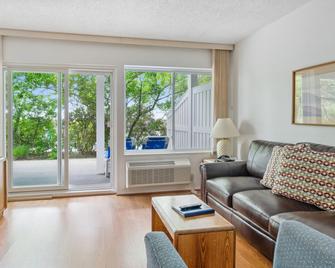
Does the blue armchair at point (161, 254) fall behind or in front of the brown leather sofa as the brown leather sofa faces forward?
in front

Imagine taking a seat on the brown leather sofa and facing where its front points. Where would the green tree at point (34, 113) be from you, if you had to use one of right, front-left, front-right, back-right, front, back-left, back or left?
front-right

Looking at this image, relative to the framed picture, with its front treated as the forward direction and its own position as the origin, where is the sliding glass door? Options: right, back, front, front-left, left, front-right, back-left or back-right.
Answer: front-right

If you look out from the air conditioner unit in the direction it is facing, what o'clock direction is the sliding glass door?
The sliding glass door is roughly at 3 o'clock from the air conditioner unit.

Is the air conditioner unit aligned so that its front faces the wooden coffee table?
yes

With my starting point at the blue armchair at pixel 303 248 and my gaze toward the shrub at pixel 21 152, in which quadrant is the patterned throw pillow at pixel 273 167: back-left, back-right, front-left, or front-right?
front-right

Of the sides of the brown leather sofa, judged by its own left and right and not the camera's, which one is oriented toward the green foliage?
right

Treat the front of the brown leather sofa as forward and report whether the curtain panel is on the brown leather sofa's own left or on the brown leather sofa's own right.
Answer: on the brown leather sofa's own right

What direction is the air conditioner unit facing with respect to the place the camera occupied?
facing the viewer

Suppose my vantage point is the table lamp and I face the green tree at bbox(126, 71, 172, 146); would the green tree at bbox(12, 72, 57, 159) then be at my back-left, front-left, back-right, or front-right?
front-left

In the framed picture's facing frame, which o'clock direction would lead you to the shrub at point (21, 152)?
The shrub is roughly at 1 o'clock from the framed picture.

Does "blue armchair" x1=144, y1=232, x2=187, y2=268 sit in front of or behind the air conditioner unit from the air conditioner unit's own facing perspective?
in front

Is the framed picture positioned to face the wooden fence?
no

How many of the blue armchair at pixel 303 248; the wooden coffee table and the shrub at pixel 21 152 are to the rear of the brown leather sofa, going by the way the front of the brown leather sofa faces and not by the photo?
0

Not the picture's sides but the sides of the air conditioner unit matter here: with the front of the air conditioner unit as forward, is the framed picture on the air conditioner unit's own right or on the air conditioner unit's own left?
on the air conditioner unit's own left

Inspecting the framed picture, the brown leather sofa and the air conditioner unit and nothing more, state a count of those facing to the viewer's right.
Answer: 0

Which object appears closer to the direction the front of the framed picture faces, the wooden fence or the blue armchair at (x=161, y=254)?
the blue armchair

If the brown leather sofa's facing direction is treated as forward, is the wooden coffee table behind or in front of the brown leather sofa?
in front

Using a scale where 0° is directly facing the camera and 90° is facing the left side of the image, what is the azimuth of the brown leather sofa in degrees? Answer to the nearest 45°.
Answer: approximately 45°

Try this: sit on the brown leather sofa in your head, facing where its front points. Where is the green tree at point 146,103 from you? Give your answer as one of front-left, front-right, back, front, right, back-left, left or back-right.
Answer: right

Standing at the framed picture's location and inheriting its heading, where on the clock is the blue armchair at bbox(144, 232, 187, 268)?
The blue armchair is roughly at 11 o'clock from the framed picture.
